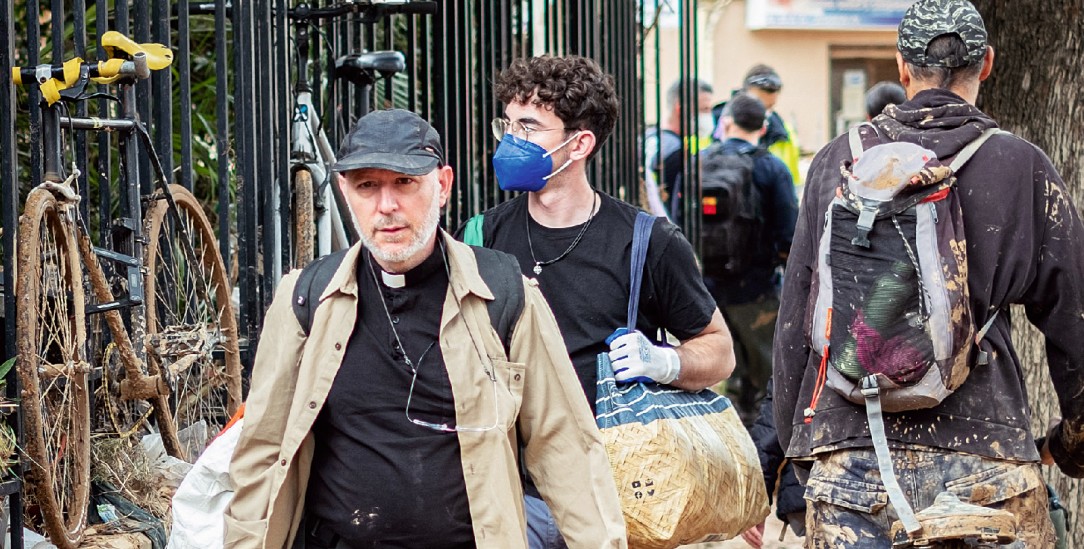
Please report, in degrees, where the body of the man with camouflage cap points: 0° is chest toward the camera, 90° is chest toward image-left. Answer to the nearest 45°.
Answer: approximately 180°

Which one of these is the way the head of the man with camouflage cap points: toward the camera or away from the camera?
away from the camera

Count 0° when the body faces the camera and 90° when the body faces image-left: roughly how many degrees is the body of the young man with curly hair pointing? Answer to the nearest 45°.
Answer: approximately 45°

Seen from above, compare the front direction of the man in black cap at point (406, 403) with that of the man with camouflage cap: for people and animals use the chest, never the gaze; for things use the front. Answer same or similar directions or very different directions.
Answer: very different directions

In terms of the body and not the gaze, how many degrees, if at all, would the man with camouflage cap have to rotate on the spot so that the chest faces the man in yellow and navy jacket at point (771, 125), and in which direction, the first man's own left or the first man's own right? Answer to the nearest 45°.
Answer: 0° — they already face them

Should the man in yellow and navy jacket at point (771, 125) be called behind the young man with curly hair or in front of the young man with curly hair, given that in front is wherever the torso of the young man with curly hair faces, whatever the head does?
behind

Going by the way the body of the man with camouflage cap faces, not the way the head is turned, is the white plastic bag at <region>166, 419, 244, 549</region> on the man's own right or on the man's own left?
on the man's own left

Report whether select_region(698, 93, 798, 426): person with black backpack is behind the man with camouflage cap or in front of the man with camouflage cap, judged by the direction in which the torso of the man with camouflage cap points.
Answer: in front

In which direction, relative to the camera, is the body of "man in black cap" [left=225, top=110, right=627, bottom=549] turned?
toward the camera
